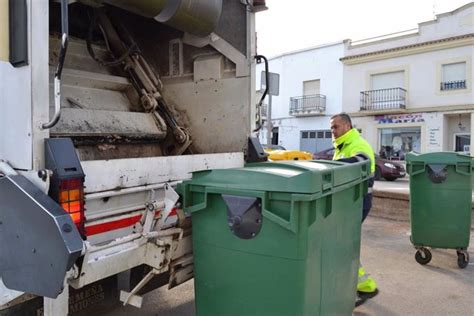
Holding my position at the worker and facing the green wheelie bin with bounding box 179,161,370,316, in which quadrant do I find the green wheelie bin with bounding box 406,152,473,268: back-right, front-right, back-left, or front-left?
back-left

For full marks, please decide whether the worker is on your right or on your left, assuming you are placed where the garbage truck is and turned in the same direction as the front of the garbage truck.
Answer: on your right

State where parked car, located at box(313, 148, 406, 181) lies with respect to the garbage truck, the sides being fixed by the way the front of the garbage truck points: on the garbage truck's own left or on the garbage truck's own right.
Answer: on the garbage truck's own right

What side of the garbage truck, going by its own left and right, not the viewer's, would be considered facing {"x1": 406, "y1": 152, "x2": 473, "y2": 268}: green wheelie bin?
right

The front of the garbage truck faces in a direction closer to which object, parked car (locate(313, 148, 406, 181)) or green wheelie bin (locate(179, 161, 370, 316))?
the parked car

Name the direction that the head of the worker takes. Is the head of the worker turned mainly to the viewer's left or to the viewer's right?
to the viewer's left

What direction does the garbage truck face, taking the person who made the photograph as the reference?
facing away from the viewer and to the left of the viewer

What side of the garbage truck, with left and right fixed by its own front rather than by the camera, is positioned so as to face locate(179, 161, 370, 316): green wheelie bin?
back
